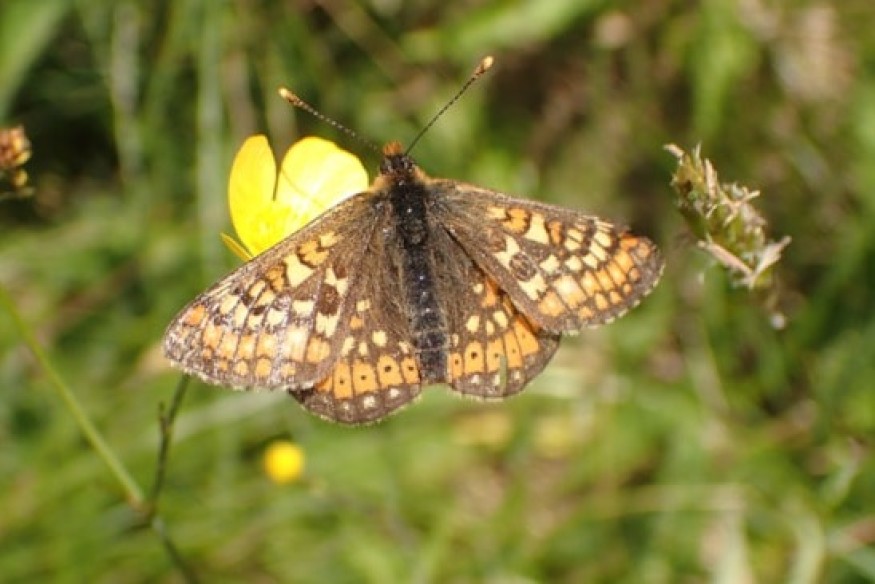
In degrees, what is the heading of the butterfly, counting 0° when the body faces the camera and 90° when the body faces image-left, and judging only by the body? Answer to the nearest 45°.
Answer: approximately 180°

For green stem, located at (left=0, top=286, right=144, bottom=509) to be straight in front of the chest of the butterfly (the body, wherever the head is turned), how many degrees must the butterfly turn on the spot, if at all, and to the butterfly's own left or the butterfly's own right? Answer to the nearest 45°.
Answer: approximately 90° to the butterfly's own left
